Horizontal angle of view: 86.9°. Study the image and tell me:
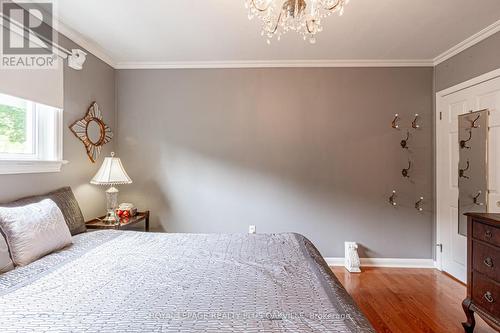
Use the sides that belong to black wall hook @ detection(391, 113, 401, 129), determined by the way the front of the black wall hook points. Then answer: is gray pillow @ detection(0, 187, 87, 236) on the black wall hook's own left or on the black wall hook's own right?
on the black wall hook's own right

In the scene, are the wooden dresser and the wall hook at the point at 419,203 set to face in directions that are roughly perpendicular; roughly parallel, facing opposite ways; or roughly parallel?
roughly perpendicular

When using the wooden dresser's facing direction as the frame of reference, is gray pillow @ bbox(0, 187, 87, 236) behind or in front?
in front

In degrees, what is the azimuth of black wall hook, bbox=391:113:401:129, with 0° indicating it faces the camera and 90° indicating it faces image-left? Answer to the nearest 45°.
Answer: approximately 315°
